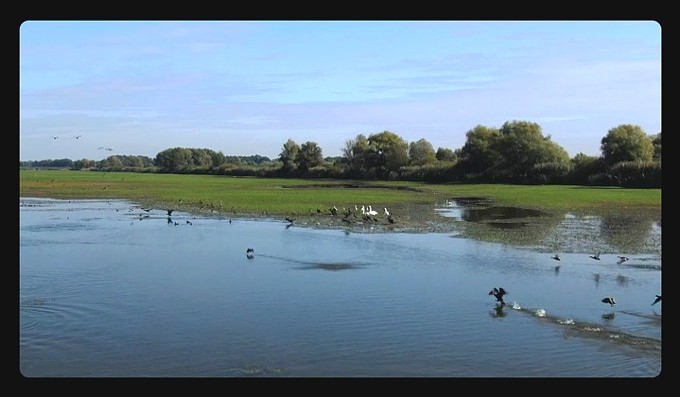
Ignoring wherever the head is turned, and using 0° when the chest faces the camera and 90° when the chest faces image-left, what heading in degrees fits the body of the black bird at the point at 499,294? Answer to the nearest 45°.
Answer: approximately 90°
